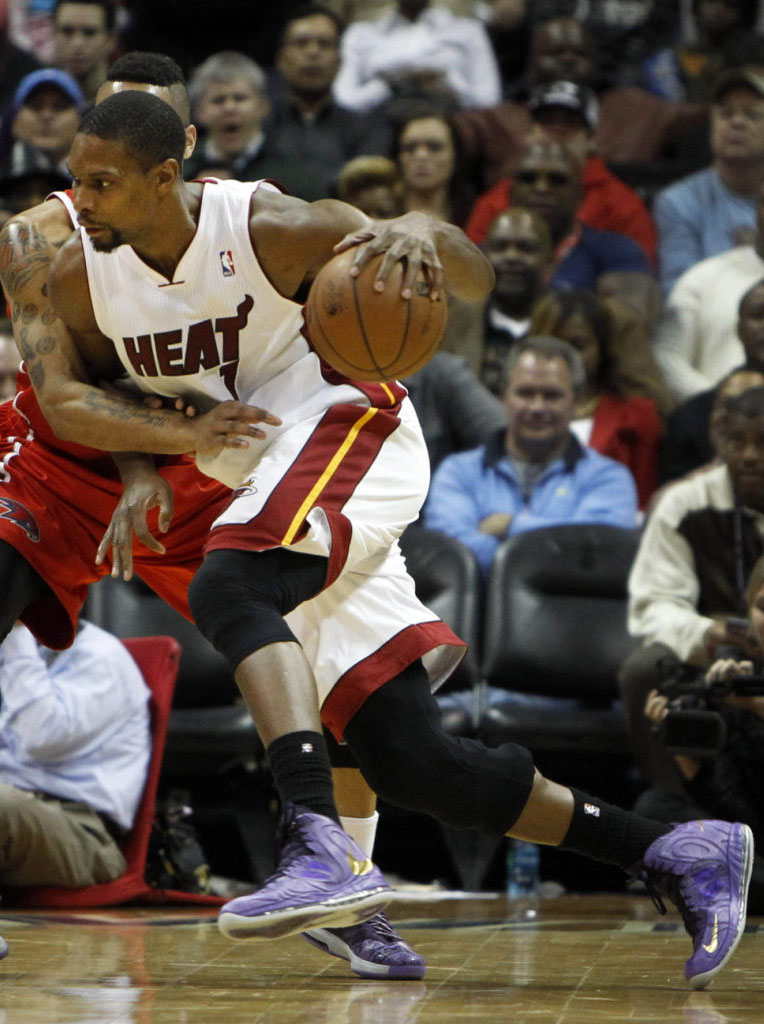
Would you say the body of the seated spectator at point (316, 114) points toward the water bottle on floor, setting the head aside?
yes

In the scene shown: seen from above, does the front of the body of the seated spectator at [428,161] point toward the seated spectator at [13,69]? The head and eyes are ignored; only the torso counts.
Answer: no

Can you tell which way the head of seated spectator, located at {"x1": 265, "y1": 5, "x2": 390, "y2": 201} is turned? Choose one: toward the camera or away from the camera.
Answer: toward the camera

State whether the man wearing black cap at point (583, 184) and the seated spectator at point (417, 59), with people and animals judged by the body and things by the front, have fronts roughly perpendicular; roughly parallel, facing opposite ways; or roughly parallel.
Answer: roughly parallel

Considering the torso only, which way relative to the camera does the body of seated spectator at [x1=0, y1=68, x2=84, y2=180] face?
toward the camera

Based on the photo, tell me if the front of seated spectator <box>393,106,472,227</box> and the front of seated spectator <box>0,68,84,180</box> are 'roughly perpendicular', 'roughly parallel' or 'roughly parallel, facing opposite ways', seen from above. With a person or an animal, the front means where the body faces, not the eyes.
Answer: roughly parallel

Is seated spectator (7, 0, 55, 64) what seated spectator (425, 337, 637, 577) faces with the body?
no

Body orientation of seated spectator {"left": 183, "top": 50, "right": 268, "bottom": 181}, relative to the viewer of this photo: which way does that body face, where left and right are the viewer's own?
facing the viewer

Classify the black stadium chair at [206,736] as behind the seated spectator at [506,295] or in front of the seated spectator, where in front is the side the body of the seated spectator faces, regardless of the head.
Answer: in front

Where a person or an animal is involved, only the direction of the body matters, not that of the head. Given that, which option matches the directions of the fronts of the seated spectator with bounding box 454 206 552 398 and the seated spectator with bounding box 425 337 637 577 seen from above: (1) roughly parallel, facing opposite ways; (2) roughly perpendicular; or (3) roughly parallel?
roughly parallel

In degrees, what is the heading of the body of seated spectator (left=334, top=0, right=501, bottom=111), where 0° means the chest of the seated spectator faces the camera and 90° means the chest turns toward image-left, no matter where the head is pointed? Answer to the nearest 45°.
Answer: approximately 0°

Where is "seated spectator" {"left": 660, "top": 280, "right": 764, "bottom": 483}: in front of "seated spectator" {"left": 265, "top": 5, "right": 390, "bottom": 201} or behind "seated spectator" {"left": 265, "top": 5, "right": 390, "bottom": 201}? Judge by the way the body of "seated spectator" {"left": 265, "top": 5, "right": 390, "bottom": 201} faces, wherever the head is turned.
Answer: in front

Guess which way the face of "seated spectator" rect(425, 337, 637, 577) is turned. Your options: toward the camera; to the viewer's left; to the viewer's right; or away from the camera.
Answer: toward the camera

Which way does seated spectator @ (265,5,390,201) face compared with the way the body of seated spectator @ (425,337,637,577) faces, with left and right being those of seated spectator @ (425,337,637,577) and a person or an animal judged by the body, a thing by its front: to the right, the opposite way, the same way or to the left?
the same way
